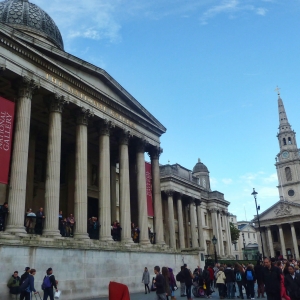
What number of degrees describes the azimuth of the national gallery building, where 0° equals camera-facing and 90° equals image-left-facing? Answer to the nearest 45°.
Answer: approximately 315°

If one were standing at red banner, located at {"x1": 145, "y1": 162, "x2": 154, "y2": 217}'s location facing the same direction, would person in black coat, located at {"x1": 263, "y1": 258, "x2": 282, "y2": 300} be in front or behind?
in front

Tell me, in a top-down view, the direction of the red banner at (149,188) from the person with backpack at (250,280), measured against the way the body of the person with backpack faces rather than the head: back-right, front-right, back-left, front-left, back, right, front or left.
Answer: front-left

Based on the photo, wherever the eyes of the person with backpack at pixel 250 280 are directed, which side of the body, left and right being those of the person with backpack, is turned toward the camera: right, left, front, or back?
back

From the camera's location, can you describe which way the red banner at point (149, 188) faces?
facing the viewer and to the right of the viewer

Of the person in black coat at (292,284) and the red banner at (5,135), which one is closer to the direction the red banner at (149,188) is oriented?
the person in black coat

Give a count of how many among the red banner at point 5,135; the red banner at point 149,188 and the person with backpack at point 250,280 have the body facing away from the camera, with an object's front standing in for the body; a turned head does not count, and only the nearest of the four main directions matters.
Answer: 1

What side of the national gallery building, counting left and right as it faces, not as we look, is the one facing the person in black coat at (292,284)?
front

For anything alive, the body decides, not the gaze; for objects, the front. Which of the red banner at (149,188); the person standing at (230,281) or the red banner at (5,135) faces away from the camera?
the person standing

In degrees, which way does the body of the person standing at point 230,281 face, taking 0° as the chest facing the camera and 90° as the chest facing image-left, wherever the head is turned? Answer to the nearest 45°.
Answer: approximately 180°

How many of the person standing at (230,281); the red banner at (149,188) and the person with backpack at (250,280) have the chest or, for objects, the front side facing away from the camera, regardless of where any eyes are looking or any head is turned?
2

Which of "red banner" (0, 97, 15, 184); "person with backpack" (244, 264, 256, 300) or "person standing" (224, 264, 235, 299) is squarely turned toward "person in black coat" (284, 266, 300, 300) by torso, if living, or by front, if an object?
the red banner
